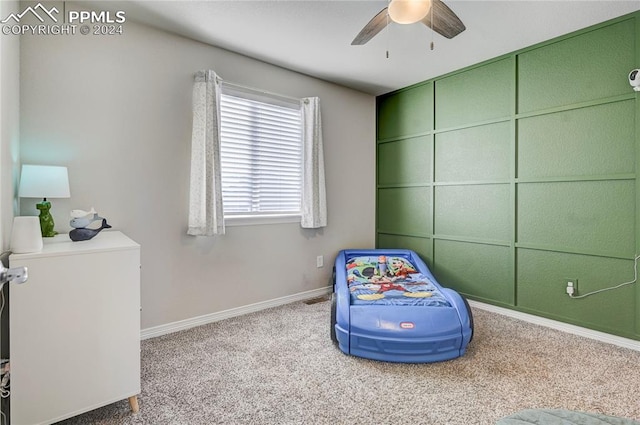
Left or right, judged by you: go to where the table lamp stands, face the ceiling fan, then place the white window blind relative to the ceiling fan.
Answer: left

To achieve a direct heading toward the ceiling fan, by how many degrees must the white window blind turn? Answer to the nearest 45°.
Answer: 0° — it already faces it

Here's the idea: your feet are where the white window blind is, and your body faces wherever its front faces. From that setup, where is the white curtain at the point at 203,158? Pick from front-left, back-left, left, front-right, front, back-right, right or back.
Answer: right

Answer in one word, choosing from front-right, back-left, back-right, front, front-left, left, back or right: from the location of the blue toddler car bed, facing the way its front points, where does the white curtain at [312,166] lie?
back-right

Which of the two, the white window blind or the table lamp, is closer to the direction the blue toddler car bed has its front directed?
the table lamp

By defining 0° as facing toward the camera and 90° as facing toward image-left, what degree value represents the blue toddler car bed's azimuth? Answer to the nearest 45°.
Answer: approximately 0°

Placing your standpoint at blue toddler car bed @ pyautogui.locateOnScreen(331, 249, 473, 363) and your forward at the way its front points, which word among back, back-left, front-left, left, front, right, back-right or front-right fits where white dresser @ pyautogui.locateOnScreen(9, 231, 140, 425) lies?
front-right

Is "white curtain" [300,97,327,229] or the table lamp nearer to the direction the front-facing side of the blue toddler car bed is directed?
the table lamp

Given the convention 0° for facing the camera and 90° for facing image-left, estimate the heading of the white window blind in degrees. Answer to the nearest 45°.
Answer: approximately 315°

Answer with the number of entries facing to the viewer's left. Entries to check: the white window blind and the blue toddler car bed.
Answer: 0

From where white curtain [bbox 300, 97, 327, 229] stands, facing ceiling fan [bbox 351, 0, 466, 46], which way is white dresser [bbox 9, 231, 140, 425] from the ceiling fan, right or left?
right

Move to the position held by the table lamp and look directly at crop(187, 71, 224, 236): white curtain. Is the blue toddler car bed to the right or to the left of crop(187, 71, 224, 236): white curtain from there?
right

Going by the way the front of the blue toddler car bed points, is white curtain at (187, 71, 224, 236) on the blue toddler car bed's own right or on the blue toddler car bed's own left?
on the blue toddler car bed's own right

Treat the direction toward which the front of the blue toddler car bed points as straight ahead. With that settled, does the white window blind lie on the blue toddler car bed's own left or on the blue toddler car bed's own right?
on the blue toddler car bed's own right
